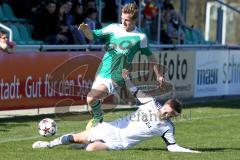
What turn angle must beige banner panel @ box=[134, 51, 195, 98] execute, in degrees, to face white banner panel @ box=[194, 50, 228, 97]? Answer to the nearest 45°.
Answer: approximately 135° to its left

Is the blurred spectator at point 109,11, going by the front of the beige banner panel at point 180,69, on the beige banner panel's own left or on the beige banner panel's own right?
on the beige banner panel's own right

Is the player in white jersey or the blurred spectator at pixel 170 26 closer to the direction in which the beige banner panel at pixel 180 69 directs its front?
the player in white jersey

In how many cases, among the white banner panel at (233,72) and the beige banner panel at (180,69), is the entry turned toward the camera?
2

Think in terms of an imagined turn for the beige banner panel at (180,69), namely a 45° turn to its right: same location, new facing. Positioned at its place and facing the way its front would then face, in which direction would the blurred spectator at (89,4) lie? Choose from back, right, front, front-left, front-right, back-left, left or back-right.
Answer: front-right

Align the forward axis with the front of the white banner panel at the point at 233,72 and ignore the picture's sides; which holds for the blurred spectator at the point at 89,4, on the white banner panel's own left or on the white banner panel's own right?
on the white banner panel's own right

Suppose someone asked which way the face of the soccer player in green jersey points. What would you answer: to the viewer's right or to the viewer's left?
to the viewer's left

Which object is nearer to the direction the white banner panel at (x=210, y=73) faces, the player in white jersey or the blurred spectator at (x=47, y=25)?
the player in white jersey
